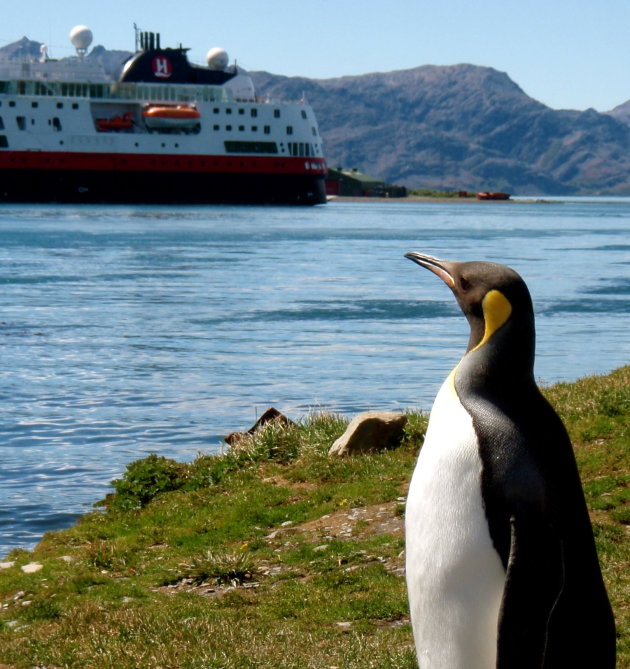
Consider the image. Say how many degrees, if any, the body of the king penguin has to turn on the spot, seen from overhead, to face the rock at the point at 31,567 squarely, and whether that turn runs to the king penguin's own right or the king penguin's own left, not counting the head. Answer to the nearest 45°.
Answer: approximately 45° to the king penguin's own right

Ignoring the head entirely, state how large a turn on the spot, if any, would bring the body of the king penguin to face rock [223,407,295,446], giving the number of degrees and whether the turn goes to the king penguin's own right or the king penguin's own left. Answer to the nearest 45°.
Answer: approximately 90° to the king penguin's own right

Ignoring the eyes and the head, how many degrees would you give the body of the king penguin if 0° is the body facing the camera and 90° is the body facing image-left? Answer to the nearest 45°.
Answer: approximately 90°

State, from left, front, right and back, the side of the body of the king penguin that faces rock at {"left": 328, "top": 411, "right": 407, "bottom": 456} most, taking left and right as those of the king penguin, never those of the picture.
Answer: right

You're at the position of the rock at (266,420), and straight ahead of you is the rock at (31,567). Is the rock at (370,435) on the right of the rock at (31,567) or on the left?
left
